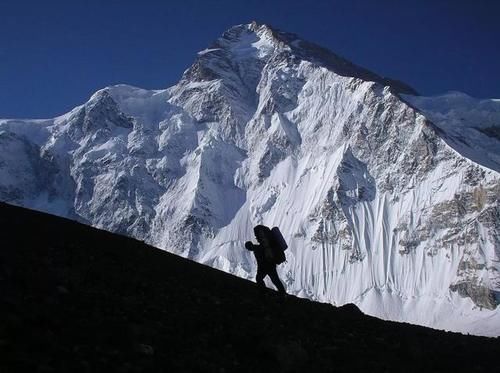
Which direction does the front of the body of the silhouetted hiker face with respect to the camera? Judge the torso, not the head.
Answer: to the viewer's left
